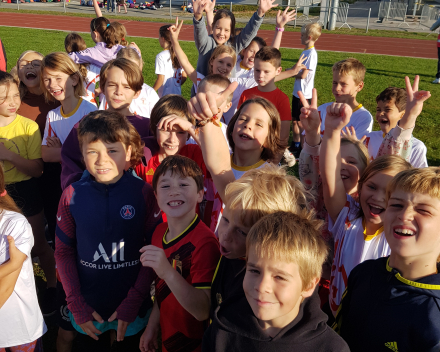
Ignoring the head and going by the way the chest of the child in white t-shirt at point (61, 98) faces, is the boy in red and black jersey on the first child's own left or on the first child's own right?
on the first child's own left

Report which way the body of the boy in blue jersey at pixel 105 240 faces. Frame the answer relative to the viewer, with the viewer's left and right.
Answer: facing the viewer

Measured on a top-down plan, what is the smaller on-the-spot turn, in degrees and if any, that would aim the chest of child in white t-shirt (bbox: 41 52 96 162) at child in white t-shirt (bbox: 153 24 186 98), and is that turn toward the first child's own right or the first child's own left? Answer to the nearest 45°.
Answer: approximately 180°

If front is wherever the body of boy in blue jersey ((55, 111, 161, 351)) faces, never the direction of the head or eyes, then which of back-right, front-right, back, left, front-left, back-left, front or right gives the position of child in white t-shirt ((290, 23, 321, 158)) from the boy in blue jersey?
back-left

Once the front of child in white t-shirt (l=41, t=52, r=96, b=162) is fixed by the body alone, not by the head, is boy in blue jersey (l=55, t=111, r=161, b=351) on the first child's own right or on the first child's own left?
on the first child's own left

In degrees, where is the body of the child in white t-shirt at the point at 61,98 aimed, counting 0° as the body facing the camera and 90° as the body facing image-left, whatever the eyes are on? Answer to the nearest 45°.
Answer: approximately 45°
